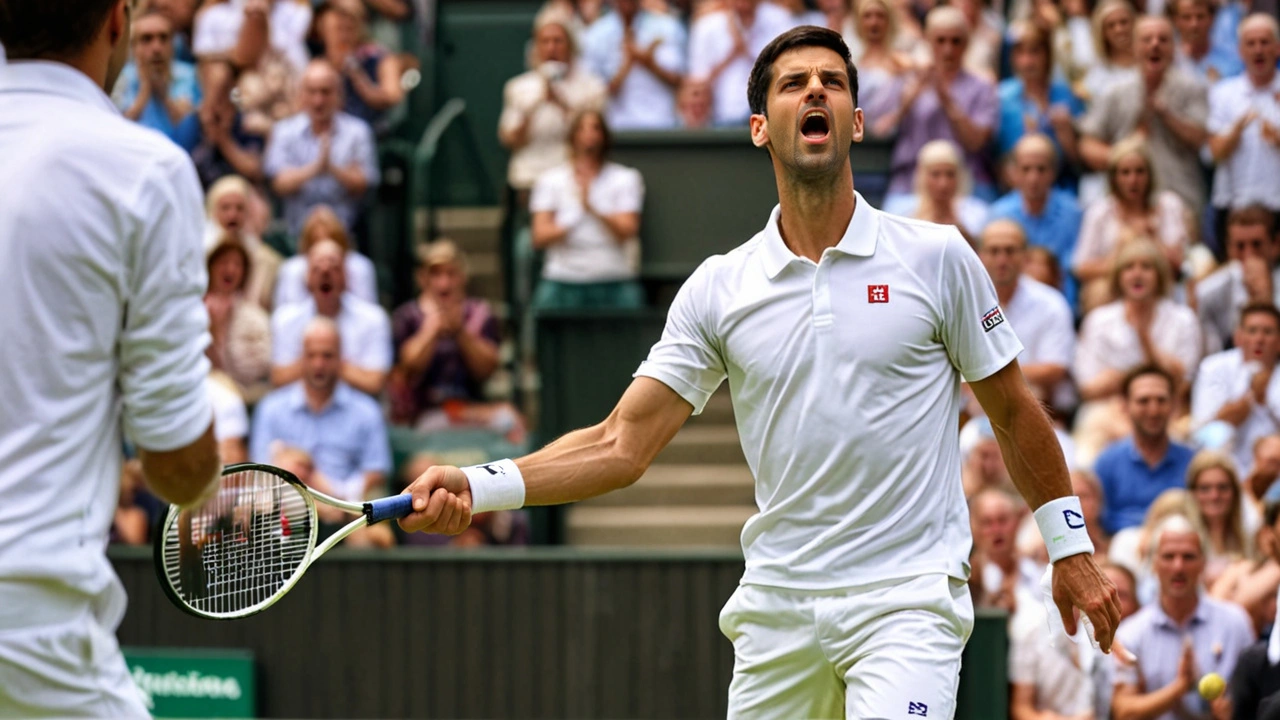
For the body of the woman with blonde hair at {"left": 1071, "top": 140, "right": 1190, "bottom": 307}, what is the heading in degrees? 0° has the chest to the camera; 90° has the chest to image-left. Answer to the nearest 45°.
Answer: approximately 0°

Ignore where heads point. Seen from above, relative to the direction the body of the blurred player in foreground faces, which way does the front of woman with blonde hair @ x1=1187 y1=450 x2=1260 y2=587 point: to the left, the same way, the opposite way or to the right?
the opposite way

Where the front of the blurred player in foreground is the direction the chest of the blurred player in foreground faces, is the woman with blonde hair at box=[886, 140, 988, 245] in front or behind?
in front

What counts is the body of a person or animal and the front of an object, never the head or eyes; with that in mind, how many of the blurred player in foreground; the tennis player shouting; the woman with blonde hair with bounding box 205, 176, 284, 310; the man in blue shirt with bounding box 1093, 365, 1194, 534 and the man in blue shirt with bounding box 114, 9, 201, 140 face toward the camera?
4

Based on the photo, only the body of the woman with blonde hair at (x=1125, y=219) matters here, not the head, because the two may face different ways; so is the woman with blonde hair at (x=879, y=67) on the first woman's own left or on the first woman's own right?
on the first woman's own right

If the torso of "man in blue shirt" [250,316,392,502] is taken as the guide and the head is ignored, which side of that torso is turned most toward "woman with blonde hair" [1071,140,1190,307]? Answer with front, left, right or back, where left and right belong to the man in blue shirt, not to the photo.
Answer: left

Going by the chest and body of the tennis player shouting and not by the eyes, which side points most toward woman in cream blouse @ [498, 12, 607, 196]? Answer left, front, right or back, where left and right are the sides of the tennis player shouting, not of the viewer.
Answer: back

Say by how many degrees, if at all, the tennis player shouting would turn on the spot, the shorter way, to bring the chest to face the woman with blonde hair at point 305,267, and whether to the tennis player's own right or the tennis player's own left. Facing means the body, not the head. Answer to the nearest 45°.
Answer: approximately 135° to the tennis player's own right

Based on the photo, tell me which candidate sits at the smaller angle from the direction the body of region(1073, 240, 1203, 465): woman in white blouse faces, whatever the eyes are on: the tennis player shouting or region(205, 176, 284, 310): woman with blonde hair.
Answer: the tennis player shouting

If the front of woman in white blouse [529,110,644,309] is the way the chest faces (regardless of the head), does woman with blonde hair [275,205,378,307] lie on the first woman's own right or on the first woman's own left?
on the first woman's own right

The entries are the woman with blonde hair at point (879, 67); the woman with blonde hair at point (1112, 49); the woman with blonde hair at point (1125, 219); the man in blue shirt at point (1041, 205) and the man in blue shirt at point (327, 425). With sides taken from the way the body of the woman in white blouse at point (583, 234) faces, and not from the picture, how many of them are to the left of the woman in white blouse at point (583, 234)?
4
